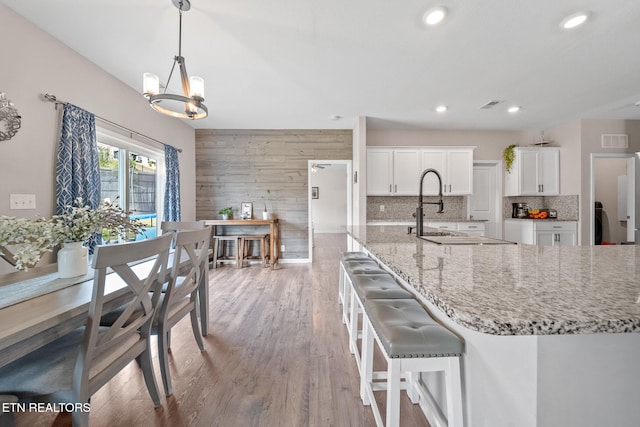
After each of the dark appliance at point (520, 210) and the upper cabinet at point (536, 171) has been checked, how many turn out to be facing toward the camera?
2

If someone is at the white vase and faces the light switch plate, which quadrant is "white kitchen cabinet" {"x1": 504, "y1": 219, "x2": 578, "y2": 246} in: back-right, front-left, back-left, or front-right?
back-right

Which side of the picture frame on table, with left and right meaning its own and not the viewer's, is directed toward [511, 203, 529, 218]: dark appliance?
left

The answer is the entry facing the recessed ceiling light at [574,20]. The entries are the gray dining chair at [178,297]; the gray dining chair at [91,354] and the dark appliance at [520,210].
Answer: the dark appliance

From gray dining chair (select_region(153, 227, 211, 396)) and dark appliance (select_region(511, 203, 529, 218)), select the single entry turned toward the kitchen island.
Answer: the dark appliance

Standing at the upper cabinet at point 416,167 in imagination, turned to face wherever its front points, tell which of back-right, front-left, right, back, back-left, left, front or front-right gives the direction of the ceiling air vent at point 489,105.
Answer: front-left

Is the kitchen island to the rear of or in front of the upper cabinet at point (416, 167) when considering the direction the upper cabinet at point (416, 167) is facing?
in front

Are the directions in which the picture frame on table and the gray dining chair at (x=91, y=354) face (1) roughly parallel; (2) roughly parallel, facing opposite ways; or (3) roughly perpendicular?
roughly perpendicular

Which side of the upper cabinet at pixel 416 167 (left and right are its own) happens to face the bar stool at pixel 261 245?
right

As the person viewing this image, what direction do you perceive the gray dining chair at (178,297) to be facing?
facing away from the viewer and to the left of the viewer

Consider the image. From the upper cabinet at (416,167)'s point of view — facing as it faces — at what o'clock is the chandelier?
The chandelier is roughly at 1 o'clock from the upper cabinet.

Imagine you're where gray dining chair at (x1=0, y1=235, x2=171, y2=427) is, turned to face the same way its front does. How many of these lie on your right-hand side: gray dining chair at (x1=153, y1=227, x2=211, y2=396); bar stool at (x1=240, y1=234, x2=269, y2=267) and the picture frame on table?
3
